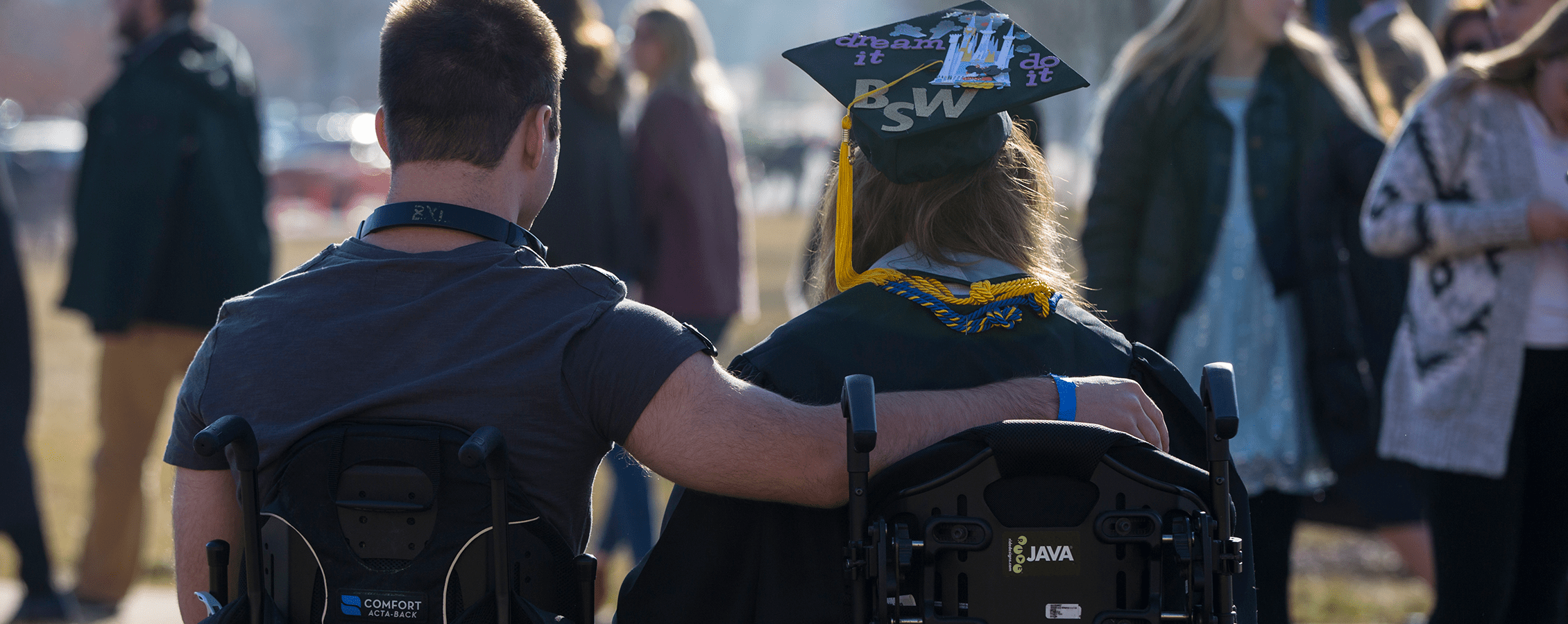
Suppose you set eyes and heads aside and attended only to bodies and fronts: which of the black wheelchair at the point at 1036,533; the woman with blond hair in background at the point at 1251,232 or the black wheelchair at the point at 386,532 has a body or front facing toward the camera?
the woman with blond hair in background

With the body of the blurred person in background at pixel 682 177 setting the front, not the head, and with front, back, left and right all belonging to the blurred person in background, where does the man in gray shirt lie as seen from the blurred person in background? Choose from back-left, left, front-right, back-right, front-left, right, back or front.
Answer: left

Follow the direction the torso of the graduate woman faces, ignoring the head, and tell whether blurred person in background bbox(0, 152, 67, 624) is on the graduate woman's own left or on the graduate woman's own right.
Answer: on the graduate woman's own left

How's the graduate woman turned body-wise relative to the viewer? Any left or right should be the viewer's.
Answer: facing away from the viewer

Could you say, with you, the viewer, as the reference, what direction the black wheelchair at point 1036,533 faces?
facing away from the viewer

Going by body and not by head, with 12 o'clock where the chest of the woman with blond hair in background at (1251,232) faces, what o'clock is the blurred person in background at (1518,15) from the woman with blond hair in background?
The blurred person in background is roughly at 8 o'clock from the woman with blond hair in background.

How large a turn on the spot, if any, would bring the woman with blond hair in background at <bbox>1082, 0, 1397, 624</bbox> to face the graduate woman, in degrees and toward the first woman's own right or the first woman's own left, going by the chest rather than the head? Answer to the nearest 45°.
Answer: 0° — they already face them

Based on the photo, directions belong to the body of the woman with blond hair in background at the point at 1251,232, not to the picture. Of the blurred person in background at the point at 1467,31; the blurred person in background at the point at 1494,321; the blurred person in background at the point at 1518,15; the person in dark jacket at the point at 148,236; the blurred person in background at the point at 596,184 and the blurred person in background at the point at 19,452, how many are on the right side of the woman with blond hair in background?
3

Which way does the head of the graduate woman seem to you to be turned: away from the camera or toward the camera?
away from the camera

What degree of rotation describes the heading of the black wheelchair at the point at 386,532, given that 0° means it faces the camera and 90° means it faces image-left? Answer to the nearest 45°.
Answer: approximately 180°

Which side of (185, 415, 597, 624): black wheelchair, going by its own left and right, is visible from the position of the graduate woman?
right

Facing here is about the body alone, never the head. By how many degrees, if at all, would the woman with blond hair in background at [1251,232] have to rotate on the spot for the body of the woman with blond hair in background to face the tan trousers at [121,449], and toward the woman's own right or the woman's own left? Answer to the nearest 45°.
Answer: approximately 90° to the woman's own right

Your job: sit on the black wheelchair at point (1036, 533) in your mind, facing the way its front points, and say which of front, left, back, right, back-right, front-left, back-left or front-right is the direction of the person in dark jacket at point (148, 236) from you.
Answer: front-left

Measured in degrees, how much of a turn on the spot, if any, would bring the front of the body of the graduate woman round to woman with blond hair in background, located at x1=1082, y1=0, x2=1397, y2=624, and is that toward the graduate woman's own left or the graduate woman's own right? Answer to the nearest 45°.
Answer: approximately 45° to the graduate woman's own right

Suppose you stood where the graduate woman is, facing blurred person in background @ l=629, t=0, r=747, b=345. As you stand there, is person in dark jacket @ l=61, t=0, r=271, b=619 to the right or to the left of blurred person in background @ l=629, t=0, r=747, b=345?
left

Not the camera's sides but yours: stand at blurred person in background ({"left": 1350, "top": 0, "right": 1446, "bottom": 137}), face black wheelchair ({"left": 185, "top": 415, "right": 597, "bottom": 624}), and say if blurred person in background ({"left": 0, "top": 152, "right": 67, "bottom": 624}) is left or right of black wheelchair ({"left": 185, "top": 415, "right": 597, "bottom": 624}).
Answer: right

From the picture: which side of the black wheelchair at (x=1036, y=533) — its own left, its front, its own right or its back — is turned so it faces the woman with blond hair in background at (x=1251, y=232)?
front

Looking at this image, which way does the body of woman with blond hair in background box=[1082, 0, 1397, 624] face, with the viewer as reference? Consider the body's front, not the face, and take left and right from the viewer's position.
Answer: facing the viewer
